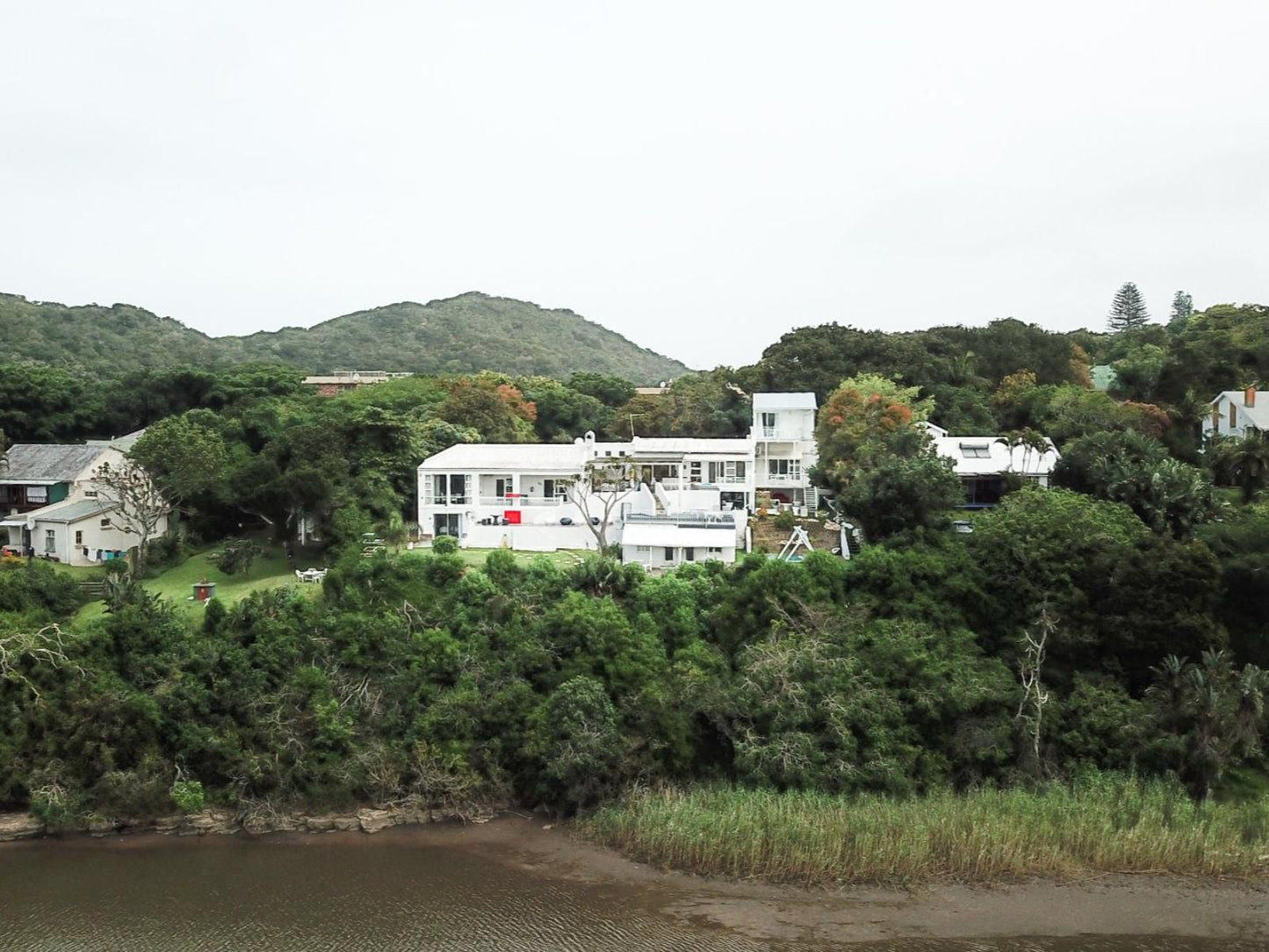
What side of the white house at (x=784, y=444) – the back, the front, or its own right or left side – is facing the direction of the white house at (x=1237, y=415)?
left

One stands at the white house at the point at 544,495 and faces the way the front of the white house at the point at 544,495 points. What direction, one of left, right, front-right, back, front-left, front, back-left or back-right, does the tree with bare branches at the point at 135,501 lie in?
right

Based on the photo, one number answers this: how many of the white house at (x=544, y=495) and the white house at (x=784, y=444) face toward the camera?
2

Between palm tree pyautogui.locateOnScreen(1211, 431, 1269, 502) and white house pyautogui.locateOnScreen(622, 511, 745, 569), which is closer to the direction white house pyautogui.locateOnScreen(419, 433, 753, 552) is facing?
the white house

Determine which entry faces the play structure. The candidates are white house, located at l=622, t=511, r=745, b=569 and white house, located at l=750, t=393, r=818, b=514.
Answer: white house, located at l=750, t=393, r=818, b=514

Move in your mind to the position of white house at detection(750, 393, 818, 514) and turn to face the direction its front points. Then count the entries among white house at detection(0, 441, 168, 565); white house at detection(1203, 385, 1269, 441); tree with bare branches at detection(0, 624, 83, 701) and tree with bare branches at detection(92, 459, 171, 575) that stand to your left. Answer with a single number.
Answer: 1

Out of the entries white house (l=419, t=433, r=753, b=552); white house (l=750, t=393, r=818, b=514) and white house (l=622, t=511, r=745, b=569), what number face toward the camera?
3

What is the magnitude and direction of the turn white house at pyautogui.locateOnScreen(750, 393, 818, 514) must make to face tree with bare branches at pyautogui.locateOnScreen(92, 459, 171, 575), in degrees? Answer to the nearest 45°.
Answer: approximately 45° to its right

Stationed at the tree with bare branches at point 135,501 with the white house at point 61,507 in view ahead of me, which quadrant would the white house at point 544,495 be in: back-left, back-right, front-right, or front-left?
back-right

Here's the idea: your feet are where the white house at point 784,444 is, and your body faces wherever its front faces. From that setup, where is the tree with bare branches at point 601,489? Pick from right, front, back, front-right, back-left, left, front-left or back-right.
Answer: front-right

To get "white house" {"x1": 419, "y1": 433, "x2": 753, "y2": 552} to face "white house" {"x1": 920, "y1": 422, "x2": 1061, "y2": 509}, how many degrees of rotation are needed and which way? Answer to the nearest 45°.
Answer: approximately 90° to its left

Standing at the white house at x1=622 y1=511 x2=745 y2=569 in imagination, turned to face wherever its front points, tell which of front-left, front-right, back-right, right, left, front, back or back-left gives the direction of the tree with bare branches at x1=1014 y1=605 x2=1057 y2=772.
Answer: front-left

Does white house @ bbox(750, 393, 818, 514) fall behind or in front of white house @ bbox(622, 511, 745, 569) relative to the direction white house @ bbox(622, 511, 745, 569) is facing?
behind

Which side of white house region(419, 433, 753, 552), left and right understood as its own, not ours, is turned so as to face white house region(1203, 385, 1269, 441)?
left
